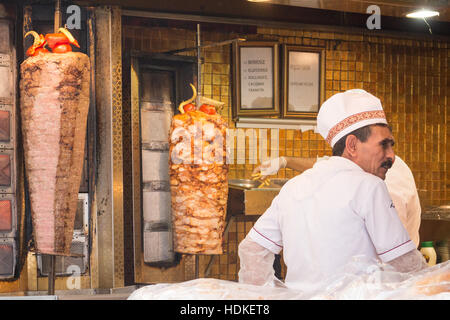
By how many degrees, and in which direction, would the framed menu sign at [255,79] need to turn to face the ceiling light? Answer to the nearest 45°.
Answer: approximately 45° to its left

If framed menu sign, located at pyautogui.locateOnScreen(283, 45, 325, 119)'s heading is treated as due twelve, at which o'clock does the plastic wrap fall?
The plastic wrap is roughly at 12 o'clock from the framed menu sign.

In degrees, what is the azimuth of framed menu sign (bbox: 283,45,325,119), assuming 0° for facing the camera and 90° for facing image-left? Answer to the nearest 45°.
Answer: approximately 0°

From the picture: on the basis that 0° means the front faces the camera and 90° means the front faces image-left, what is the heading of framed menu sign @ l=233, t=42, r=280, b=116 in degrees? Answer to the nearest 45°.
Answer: approximately 0°

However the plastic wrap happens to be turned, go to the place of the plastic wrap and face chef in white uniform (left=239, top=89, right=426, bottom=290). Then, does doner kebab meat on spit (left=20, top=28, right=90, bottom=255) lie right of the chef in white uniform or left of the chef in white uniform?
left

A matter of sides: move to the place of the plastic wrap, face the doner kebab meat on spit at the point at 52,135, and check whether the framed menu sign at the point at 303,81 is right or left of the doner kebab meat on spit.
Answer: right

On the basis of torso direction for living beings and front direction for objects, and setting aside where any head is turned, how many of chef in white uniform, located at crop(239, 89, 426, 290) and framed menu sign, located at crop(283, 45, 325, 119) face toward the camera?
1
